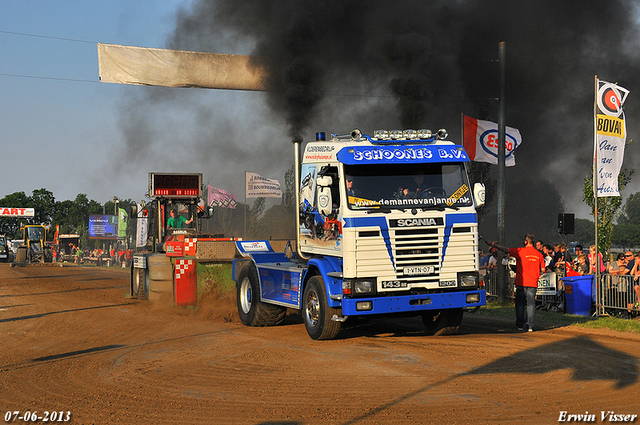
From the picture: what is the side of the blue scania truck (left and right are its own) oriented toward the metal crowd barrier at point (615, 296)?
left

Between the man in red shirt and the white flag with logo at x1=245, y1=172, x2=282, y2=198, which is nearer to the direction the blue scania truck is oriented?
the man in red shirt

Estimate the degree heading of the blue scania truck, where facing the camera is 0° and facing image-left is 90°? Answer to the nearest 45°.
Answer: approximately 315°

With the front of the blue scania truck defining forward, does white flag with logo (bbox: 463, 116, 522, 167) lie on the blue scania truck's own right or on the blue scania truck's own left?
on the blue scania truck's own left

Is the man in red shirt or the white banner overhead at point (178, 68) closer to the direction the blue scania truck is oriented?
the man in red shirt

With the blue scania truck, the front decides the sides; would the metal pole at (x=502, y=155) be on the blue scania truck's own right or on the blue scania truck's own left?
on the blue scania truck's own left

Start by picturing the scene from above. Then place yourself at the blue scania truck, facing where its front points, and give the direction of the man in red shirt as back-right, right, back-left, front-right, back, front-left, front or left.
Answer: left

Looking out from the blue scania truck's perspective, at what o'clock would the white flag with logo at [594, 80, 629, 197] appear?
The white flag with logo is roughly at 9 o'clock from the blue scania truck.

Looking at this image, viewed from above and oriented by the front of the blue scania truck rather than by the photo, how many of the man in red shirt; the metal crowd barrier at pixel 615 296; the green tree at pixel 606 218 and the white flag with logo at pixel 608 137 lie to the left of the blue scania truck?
4

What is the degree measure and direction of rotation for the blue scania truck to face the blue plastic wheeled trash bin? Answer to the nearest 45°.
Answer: approximately 90° to its left
